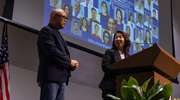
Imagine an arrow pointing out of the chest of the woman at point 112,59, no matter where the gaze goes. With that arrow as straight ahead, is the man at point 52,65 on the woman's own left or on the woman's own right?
on the woman's own right

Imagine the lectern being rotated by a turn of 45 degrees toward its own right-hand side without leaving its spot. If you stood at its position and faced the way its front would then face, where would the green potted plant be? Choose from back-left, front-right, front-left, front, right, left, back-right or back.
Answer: front

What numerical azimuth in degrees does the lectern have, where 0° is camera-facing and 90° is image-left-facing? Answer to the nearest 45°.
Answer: approximately 315°

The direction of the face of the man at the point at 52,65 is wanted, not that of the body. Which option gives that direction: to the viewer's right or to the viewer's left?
to the viewer's right

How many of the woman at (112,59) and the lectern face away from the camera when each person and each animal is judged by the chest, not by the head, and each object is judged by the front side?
0

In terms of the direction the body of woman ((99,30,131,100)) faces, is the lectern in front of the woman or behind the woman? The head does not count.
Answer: in front

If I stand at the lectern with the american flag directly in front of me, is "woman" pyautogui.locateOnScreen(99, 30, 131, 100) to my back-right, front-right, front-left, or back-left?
front-right

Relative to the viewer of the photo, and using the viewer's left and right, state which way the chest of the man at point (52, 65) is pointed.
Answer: facing to the right of the viewer

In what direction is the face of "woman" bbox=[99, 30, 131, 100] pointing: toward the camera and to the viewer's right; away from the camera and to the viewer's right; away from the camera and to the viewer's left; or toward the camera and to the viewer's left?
toward the camera and to the viewer's left
